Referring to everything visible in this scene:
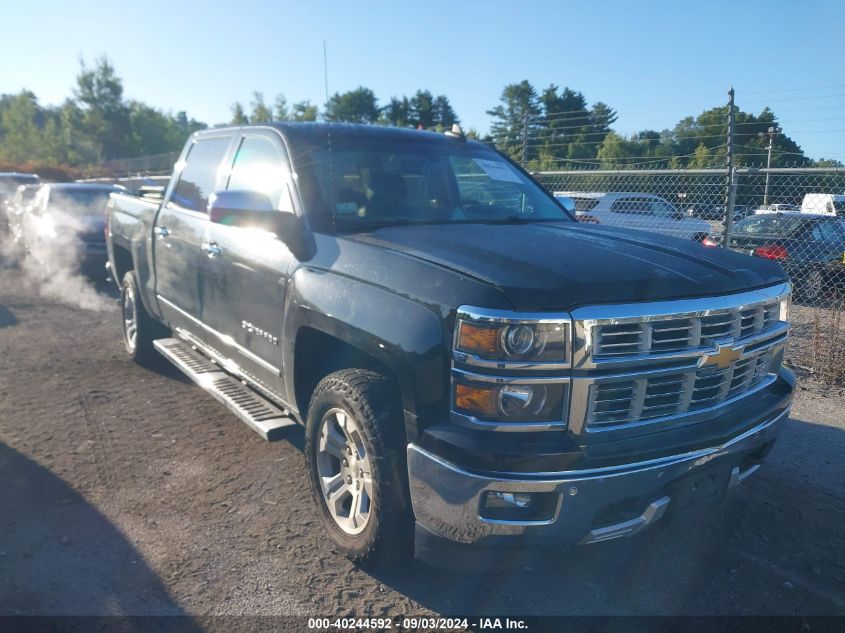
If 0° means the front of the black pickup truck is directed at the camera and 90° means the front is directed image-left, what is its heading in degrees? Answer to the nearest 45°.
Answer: approximately 315°

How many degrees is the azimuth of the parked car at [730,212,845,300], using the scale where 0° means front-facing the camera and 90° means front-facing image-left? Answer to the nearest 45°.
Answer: approximately 225°

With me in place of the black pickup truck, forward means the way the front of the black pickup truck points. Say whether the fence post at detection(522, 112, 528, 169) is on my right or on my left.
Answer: on my left

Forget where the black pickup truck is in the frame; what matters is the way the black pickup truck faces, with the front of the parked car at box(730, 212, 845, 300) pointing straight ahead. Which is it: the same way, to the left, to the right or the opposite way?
to the right

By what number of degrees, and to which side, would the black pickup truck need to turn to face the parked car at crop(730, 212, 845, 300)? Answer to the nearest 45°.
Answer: approximately 90° to its left

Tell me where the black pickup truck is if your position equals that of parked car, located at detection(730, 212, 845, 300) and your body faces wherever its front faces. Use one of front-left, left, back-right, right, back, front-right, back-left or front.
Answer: back-right

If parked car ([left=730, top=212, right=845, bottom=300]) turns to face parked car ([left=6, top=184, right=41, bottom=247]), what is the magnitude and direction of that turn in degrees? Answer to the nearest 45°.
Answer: approximately 135° to its left

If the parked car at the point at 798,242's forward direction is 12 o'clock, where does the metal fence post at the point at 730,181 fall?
The metal fence post is roughly at 5 o'clock from the parked car.

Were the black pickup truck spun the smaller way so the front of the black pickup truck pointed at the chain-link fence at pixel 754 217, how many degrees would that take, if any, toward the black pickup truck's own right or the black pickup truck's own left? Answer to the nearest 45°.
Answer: approximately 90° to the black pickup truck's own left
